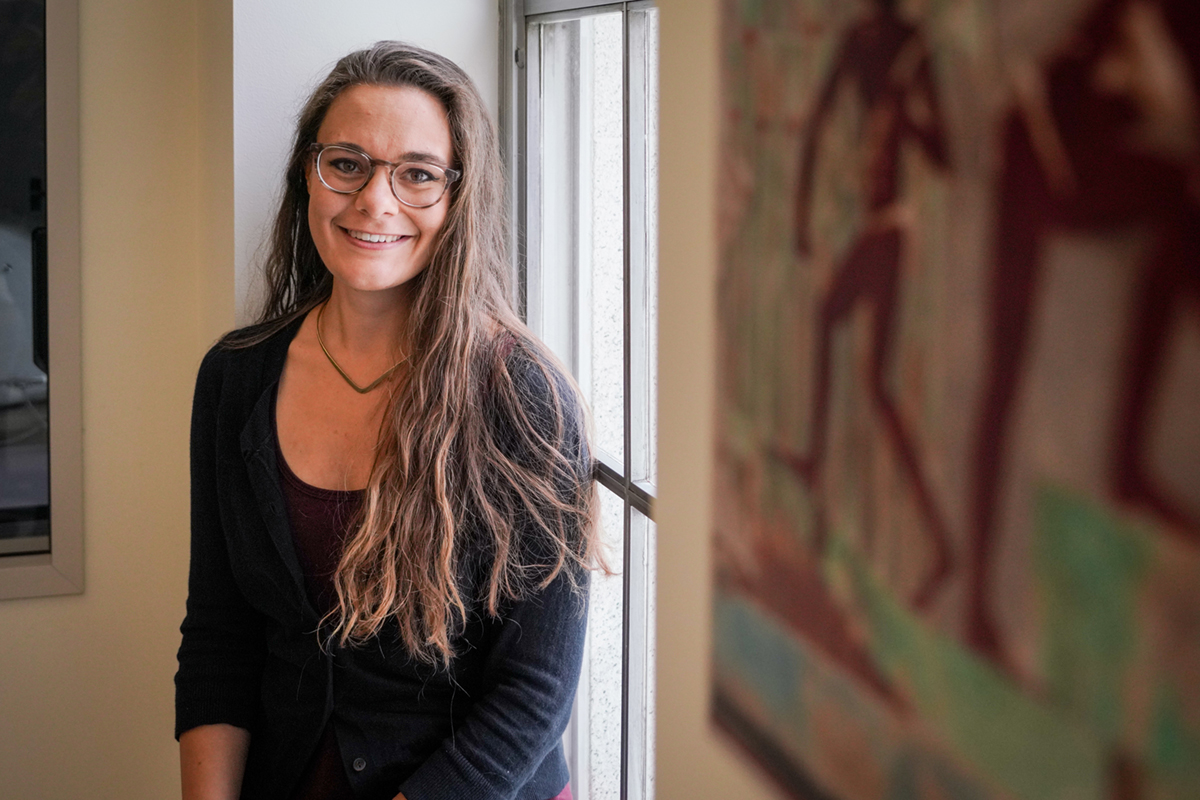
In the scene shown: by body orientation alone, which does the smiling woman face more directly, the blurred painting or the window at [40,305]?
the blurred painting

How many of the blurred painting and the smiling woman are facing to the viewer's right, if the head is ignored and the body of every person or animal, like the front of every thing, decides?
0

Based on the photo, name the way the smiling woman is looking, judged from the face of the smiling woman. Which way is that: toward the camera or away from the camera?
toward the camera

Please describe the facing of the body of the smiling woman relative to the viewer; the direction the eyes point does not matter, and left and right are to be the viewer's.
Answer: facing the viewer

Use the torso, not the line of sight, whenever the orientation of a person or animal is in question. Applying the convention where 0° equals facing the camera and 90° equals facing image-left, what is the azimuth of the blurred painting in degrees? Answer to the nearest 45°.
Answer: approximately 45°

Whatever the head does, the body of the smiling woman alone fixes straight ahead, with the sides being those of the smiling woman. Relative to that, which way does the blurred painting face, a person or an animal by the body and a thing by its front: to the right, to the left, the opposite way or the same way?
to the right

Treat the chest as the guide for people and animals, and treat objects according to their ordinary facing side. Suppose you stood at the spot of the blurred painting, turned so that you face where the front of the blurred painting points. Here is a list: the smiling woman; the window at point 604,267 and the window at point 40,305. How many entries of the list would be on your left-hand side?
0

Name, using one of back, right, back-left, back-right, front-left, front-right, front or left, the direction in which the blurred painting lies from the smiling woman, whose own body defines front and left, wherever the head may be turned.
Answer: front

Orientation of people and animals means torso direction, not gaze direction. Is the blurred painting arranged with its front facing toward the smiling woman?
no
